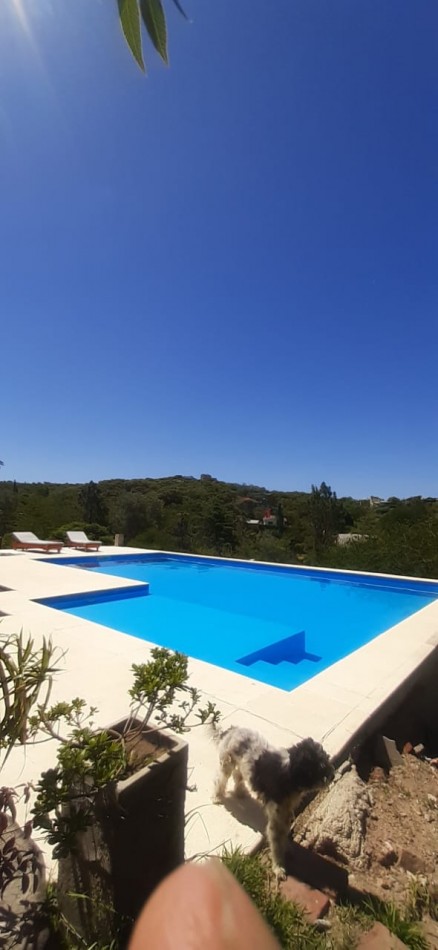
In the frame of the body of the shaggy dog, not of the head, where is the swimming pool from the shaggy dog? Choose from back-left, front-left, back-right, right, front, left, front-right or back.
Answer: back-left

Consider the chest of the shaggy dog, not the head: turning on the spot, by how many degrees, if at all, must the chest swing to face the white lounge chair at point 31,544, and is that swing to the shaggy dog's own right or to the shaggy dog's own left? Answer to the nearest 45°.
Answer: approximately 180°

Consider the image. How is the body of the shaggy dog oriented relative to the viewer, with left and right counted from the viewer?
facing the viewer and to the right of the viewer

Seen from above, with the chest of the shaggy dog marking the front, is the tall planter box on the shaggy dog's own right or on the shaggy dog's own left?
on the shaggy dog's own right

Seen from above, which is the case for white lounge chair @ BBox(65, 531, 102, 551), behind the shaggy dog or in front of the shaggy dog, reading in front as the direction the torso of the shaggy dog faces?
behind
